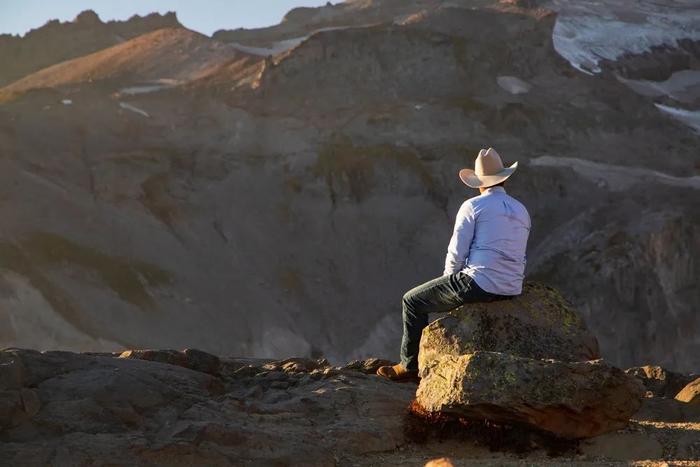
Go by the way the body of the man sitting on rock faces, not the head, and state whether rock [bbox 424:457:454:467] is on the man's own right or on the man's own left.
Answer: on the man's own left

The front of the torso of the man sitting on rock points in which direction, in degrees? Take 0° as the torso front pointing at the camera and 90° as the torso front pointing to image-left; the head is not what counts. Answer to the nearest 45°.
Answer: approximately 135°

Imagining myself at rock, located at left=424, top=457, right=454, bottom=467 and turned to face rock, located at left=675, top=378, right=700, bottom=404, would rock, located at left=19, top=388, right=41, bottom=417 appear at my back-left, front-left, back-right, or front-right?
back-left

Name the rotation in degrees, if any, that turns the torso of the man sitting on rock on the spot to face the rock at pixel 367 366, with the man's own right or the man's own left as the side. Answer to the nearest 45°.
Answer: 0° — they already face it

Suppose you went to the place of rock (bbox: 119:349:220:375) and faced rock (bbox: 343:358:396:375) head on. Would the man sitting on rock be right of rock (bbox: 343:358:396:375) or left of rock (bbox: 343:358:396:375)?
right

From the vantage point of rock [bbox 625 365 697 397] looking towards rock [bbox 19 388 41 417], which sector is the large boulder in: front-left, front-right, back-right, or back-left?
front-left

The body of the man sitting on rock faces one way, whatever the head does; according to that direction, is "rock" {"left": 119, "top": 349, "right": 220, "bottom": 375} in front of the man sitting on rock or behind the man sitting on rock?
in front

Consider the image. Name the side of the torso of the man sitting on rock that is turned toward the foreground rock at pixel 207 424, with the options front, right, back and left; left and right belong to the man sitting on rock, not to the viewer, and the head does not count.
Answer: left
